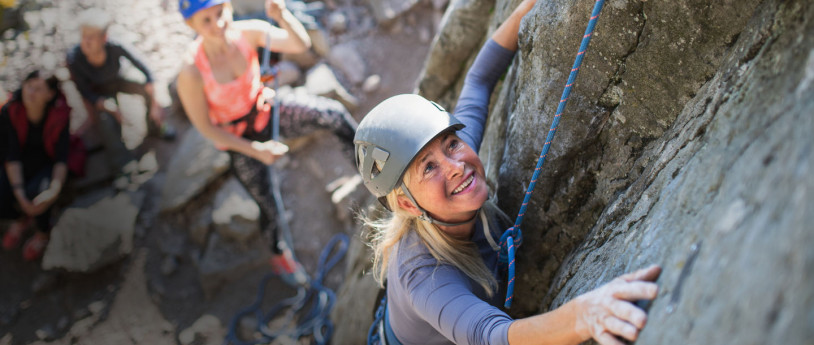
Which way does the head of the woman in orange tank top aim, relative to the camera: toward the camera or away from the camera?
toward the camera

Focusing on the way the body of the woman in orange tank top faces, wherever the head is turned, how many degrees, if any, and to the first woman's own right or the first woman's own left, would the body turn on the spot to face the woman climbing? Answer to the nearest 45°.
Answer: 0° — they already face them

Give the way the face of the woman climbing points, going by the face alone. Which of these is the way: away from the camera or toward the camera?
toward the camera

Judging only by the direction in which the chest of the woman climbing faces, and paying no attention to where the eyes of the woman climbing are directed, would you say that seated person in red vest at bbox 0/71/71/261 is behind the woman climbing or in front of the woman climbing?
behind

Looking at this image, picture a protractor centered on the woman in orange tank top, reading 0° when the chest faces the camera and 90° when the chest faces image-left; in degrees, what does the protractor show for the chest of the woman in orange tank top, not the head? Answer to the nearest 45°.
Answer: approximately 315°

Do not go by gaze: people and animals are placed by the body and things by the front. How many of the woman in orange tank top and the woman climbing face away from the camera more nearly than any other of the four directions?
0

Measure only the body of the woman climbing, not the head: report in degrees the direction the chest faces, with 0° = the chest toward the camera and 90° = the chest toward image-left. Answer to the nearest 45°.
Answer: approximately 270°
